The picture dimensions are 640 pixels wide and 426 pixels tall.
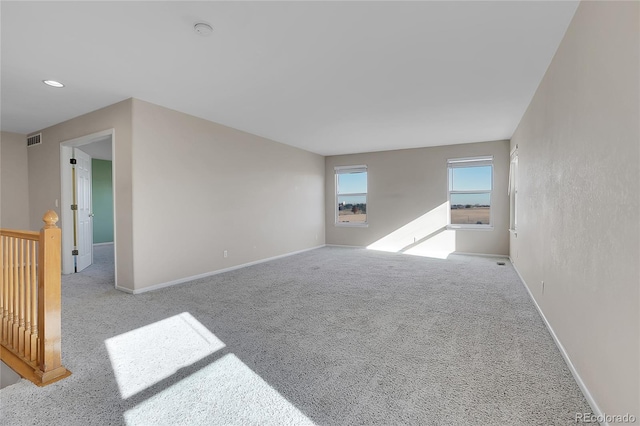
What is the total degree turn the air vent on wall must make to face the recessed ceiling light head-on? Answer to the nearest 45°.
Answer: approximately 45° to its left

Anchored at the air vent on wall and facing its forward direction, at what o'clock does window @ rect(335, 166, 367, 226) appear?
The window is roughly at 8 o'clock from the air vent on wall.

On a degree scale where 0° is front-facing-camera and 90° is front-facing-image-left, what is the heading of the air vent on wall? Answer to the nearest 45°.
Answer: approximately 45°

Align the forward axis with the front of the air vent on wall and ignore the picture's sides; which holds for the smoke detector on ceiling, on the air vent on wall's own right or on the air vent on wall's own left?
on the air vent on wall's own left

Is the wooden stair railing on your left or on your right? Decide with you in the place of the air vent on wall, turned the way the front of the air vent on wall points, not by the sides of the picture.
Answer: on your left
